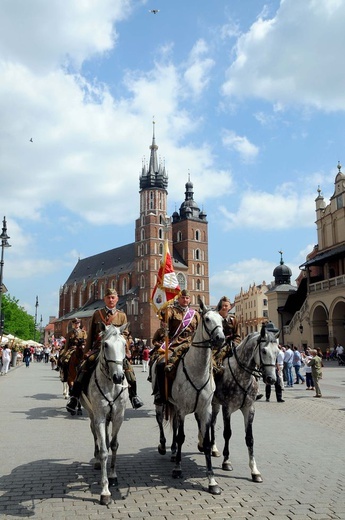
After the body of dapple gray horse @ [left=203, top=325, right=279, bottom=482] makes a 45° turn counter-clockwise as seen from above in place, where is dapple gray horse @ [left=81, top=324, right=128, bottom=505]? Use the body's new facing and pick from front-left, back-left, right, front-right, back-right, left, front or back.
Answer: back-right

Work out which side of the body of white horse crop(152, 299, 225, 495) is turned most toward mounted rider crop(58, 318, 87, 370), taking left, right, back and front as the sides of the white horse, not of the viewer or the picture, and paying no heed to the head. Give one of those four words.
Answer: back

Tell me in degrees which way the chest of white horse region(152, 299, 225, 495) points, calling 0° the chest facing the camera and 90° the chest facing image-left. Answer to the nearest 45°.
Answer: approximately 315°

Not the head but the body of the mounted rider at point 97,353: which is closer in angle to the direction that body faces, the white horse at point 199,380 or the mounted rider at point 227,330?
the white horse

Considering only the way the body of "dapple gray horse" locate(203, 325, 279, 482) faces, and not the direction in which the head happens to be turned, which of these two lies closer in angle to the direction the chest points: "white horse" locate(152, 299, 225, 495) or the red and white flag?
the white horse

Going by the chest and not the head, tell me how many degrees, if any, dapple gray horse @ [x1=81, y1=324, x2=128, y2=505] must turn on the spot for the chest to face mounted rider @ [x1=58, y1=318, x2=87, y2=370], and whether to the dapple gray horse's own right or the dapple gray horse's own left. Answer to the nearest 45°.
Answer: approximately 180°

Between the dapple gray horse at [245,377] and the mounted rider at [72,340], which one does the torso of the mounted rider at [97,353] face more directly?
the dapple gray horse

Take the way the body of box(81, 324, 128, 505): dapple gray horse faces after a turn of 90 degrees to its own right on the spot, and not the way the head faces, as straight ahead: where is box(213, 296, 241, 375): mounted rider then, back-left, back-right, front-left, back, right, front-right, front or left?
back-right
